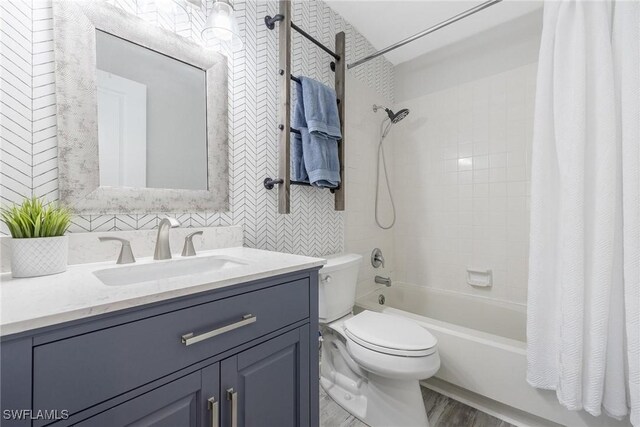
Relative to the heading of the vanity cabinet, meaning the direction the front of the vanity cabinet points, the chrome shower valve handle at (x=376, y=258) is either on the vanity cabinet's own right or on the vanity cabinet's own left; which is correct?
on the vanity cabinet's own left

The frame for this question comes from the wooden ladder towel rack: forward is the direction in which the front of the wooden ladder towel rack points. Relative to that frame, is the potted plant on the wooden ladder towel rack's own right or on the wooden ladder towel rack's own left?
on the wooden ladder towel rack's own right

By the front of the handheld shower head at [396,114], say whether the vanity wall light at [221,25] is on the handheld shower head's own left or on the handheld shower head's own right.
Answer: on the handheld shower head's own right

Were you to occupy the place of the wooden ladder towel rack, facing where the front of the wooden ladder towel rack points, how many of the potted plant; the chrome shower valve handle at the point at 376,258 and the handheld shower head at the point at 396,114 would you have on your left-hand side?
2

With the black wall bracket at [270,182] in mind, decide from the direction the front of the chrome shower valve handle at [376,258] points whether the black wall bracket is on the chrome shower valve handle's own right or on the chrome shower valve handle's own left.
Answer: on the chrome shower valve handle's own right

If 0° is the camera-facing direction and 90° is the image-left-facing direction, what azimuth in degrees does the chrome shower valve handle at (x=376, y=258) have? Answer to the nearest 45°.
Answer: approximately 315°

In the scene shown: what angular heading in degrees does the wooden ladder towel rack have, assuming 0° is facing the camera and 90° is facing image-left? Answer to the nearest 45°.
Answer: approximately 315°
